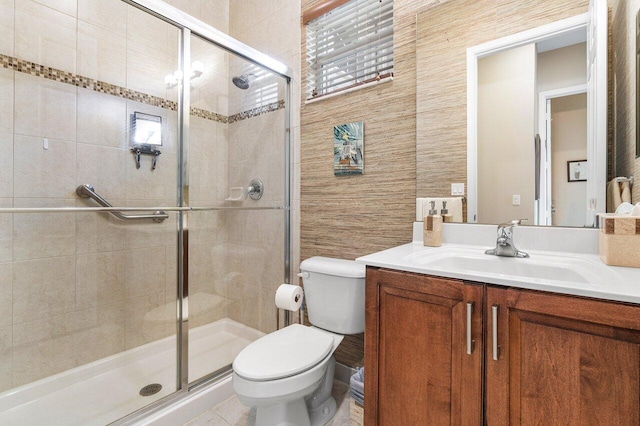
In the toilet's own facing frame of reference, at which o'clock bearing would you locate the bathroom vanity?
The bathroom vanity is roughly at 9 o'clock from the toilet.

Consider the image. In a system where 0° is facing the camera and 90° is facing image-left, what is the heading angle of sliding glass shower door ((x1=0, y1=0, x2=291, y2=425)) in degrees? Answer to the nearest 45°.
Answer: approximately 315°

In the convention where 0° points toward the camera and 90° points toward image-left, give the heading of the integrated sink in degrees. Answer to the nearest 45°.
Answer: approximately 0°

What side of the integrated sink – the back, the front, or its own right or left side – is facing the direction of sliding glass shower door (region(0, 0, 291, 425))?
right

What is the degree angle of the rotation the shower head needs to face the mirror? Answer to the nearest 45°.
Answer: approximately 90° to its left

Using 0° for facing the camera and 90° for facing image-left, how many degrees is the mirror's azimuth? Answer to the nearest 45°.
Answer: approximately 0°

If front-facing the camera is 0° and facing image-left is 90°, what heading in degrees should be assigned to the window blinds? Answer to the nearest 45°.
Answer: approximately 45°

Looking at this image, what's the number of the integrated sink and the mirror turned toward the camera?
2

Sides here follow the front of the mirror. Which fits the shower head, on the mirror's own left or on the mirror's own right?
on the mirror's own right

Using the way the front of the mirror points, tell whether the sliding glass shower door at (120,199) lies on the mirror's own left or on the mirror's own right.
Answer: on the mirror's own right
